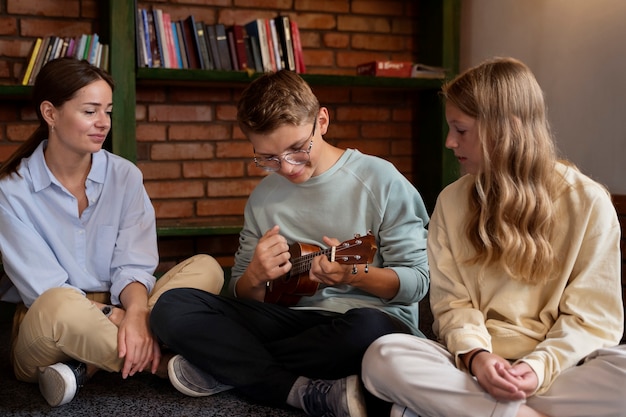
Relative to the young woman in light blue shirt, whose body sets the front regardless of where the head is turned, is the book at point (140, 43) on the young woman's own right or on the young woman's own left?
on the young woman's own left

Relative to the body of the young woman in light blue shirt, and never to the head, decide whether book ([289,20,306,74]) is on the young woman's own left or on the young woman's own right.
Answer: on the young woman's own left

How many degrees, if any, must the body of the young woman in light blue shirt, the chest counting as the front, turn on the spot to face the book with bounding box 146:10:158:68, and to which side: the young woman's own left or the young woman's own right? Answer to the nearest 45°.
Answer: approximately 135° to the young woman's own left

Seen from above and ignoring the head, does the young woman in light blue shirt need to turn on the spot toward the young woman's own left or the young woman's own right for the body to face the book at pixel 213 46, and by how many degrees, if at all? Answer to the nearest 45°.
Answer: approximately 90° to the young woman's own left

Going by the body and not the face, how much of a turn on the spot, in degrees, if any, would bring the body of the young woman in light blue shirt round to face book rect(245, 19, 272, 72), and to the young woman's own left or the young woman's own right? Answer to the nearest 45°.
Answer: approximately 90° to the young woman's own left

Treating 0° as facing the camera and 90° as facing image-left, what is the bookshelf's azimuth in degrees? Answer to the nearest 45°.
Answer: approximately 0°

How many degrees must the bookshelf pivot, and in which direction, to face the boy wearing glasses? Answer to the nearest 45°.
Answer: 0° — it already faces them

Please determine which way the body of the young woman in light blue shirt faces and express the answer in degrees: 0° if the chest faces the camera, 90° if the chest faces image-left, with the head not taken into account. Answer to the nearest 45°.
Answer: approximately 315°

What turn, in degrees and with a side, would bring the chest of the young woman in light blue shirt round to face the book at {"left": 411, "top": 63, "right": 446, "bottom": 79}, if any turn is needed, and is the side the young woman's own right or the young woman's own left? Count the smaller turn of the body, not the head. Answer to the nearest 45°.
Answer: approximately 90° to the young woman's own left
